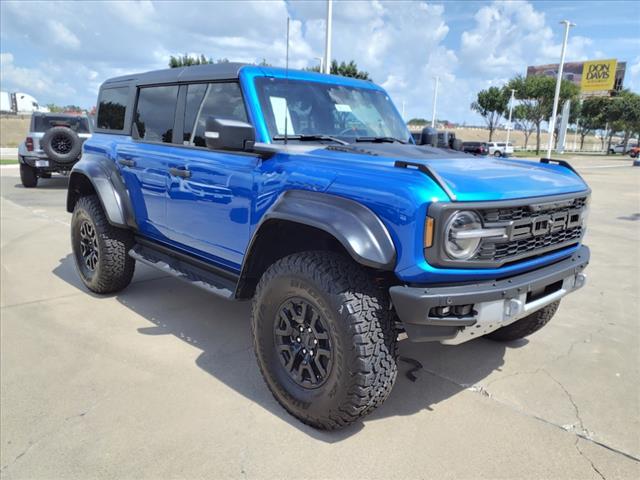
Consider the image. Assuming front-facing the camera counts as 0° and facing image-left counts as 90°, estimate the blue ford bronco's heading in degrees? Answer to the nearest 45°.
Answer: approximately 315°

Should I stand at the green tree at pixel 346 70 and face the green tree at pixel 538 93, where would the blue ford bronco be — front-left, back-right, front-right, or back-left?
back-right

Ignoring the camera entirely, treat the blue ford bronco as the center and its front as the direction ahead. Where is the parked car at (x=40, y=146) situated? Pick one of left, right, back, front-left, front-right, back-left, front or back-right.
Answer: back

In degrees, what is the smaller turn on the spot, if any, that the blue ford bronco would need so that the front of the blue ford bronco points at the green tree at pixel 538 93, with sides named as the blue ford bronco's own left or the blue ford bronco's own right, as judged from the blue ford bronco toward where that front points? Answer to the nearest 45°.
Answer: approximately 135° to the blue ford bronco's own left

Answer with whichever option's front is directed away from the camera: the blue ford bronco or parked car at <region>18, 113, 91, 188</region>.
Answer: the parked car

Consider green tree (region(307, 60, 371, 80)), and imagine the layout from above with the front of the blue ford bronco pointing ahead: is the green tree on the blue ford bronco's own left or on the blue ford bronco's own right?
on the blue ford bronco's own left

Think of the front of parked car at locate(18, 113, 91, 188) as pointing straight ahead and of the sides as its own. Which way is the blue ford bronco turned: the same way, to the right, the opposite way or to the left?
the opposite way

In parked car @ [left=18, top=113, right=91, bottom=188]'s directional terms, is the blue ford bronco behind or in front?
behind

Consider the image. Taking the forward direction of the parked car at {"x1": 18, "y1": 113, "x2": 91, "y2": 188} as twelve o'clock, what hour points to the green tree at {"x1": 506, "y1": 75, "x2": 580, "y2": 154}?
The green tree is roughly at 2 o'clock from the parked car.

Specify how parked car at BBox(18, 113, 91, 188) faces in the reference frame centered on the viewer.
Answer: facing away from the viewer

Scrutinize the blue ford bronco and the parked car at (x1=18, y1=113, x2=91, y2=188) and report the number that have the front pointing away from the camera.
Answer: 1

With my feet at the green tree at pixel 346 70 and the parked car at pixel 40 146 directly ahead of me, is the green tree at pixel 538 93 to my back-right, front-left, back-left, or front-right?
back-left
